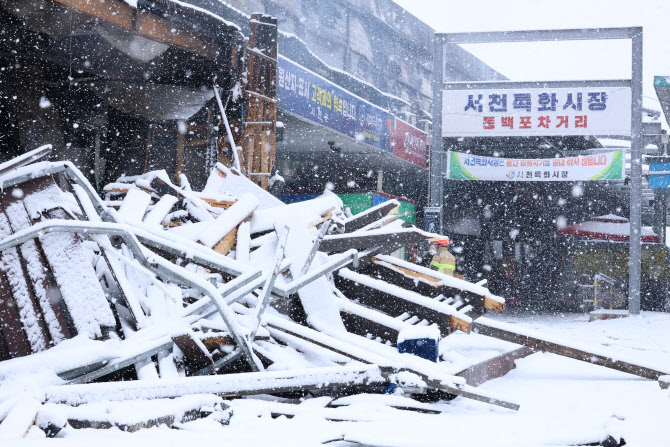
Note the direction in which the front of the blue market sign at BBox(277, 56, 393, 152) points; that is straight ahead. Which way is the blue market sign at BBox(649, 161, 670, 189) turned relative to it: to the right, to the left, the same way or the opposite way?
to the right

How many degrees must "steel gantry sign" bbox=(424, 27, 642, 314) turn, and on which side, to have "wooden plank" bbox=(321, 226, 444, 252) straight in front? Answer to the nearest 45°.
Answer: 0° — it already faces it

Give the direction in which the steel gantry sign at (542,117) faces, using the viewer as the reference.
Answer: facing the viewer

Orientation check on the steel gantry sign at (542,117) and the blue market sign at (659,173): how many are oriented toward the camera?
2

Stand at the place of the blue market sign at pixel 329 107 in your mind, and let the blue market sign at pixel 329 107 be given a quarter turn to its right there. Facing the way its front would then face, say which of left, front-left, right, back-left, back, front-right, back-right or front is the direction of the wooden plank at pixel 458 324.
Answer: front-left

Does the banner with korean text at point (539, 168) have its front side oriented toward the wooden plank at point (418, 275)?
yes

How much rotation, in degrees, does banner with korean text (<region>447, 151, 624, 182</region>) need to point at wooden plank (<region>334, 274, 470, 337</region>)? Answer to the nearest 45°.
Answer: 0° — it already faces it

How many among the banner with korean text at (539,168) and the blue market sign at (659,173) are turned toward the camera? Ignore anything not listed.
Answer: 2

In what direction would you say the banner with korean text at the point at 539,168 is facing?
toward the camera

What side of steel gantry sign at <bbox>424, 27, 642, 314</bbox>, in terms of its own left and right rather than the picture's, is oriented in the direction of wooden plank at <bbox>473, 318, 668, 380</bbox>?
front

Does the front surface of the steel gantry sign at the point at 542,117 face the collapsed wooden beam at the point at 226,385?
yes

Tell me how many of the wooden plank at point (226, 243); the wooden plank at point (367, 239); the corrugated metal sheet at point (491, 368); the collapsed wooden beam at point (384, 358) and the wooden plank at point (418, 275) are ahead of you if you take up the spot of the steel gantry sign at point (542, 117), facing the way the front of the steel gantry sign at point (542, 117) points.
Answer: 5

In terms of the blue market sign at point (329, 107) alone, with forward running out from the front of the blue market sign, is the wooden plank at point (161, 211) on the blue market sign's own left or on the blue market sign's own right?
on the blue market sign's own right

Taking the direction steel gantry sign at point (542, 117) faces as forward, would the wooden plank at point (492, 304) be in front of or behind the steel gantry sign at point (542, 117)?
in front
